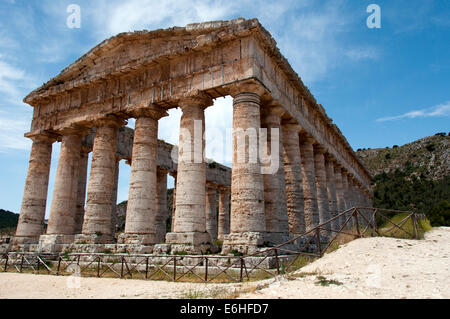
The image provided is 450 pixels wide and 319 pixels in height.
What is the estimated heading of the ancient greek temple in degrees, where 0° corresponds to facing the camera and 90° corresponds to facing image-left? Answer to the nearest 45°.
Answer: approximately 45°
